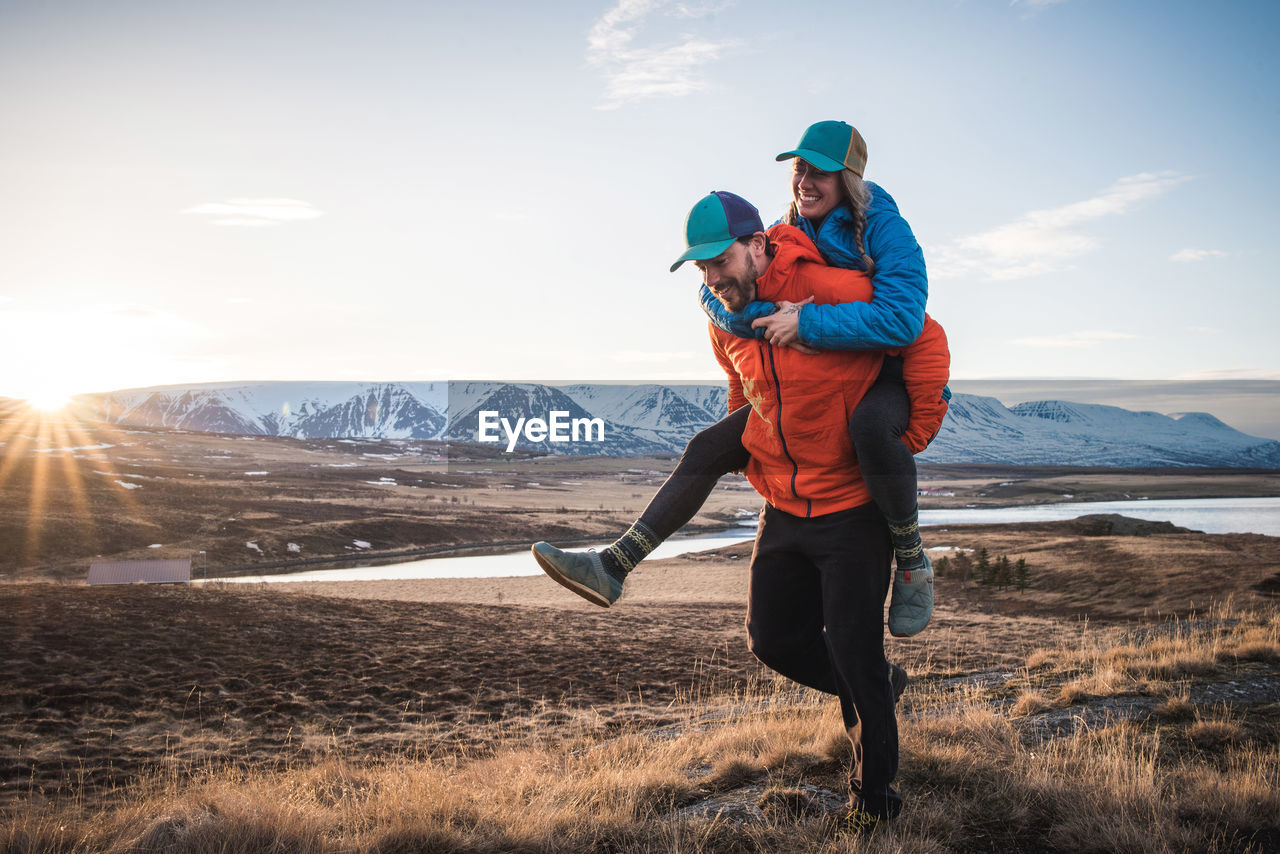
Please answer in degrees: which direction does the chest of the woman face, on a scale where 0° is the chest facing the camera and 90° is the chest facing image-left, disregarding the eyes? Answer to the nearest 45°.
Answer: approximately 45°

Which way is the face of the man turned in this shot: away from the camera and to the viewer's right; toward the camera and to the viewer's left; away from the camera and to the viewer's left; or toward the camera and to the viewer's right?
toward the camera and to the viewer's left

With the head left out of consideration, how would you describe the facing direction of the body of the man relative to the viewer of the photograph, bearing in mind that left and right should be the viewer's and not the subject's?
facing the viewer and to the left of the viewer
